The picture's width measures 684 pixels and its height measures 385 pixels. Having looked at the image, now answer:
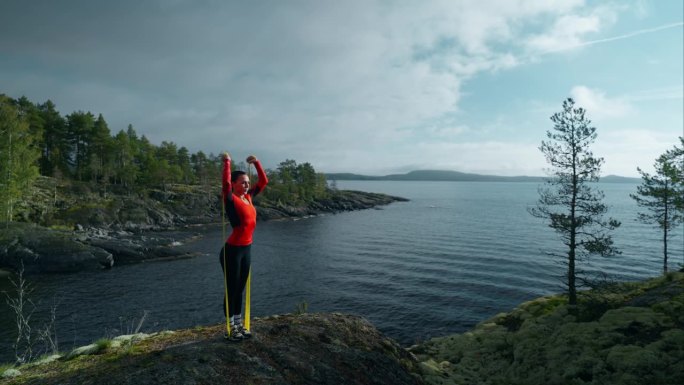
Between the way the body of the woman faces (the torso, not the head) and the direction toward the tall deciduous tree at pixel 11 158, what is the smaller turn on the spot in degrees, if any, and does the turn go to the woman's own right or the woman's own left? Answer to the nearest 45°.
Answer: approximately 180°

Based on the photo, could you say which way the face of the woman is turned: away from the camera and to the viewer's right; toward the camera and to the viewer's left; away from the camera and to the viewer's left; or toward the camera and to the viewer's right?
toward the camera and to the viewer's right

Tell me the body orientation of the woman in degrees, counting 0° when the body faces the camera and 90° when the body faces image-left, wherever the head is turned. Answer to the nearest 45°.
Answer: approximately 315°
